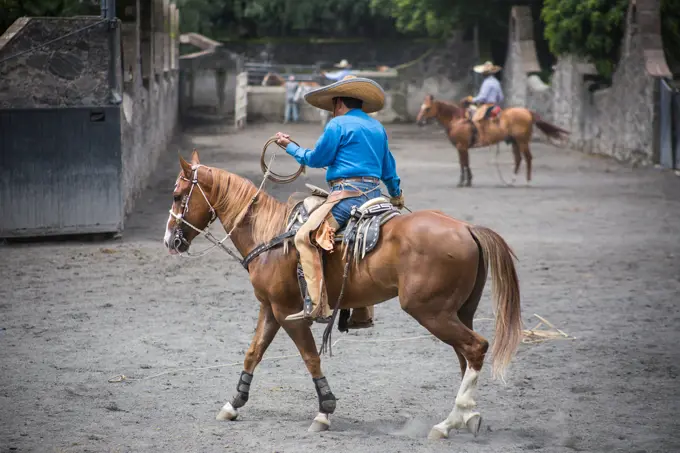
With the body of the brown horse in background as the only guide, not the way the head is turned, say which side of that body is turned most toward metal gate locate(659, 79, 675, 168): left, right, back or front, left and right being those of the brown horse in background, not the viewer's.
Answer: back

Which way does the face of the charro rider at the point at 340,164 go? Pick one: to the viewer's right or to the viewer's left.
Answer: to the viewer's left

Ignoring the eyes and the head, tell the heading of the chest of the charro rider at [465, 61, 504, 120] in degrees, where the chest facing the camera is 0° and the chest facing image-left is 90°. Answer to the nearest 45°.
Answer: approximately 90°

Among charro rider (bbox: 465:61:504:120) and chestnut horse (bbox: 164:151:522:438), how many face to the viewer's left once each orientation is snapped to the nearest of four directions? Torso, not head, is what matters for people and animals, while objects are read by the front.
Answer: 2

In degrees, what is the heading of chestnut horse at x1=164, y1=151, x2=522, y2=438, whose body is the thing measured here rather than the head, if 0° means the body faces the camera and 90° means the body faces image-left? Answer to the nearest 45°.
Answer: approximately 90°

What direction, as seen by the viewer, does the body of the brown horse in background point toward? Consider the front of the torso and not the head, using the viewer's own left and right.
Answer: facing to the left of the viewer

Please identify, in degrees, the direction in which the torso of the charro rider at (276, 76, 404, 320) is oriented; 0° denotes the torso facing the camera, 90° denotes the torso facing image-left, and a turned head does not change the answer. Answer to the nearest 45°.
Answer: approximately 135°
